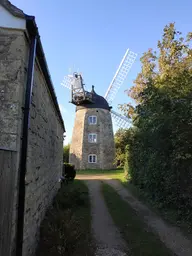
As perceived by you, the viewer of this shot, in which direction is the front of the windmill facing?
facing away from the viewer and to the right of the viewer

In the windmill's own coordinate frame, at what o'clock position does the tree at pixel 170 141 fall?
The tree is roughly at 4 o'clock from the windmill.

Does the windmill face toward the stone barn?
no
